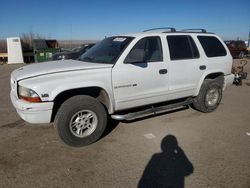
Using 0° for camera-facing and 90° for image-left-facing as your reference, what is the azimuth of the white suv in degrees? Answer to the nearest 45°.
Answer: approximately 45°
